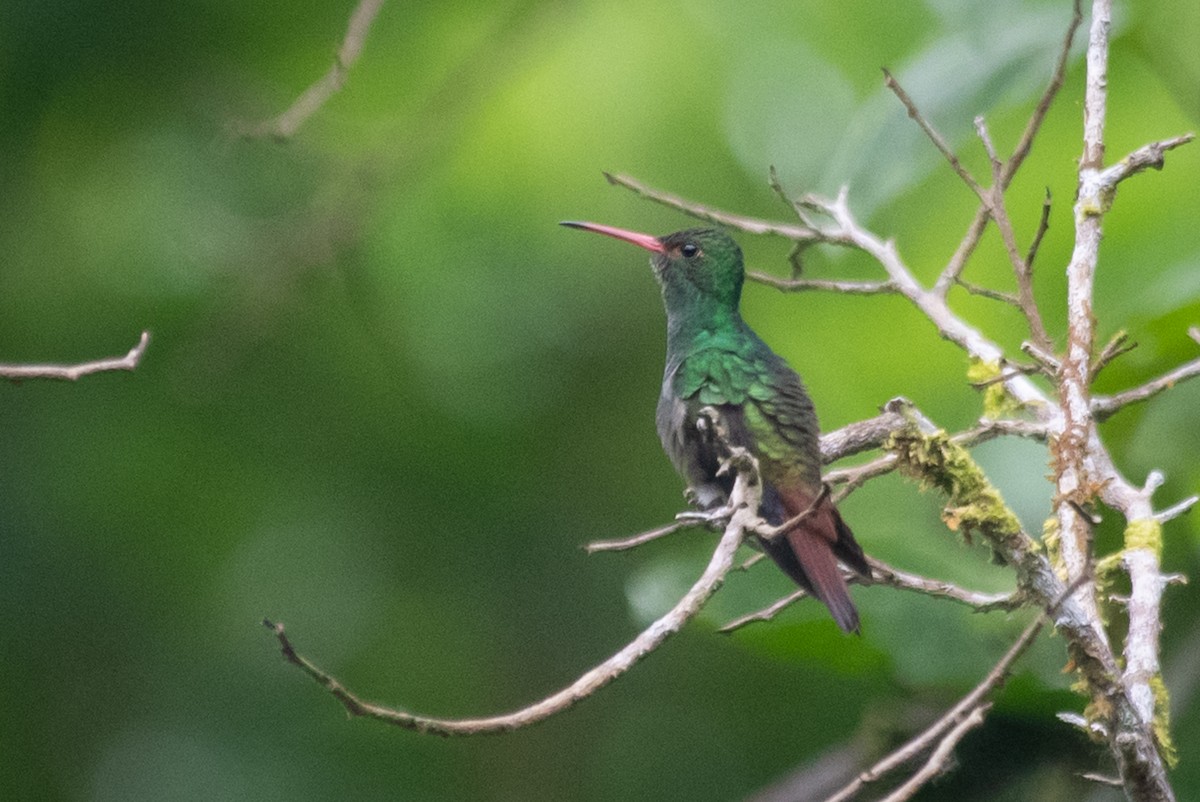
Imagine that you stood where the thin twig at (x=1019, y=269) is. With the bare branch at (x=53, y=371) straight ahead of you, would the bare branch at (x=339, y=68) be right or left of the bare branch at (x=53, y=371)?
right

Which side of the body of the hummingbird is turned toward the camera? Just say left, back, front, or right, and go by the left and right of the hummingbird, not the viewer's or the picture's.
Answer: left

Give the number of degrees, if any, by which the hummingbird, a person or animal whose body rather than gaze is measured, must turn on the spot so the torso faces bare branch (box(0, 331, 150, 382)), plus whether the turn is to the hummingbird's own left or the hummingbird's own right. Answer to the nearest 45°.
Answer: approximately 45° to the hummingbird's own left
